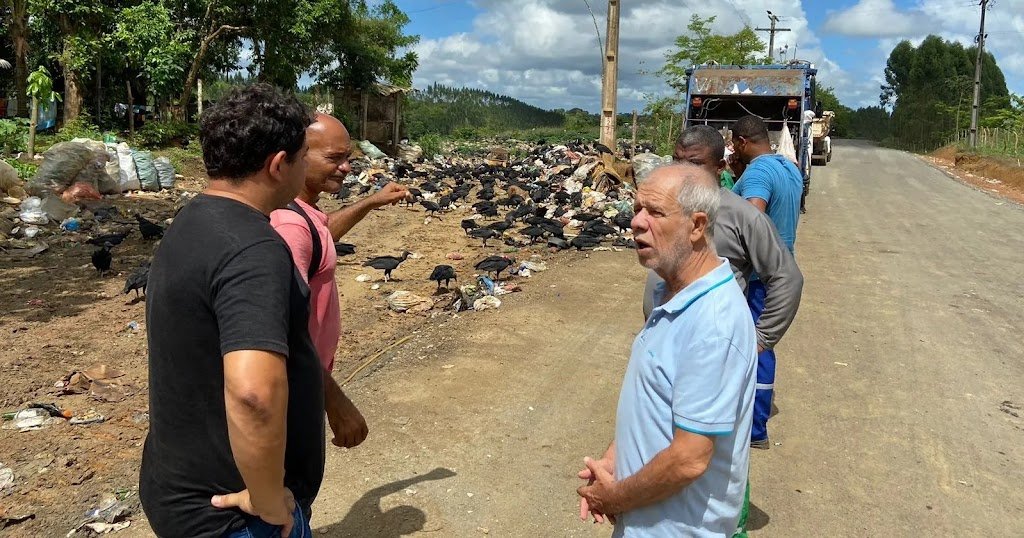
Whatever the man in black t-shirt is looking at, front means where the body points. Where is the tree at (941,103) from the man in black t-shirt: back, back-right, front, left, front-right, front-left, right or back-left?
front

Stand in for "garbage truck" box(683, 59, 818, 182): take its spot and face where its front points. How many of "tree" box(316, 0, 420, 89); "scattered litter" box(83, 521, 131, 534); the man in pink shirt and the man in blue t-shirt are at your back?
3

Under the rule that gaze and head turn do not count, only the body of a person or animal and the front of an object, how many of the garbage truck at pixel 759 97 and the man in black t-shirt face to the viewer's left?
0

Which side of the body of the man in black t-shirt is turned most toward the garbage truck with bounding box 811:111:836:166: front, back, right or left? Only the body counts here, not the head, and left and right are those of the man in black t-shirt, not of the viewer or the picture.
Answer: front

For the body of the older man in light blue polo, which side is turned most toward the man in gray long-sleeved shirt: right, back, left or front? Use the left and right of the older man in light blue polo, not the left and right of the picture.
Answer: right

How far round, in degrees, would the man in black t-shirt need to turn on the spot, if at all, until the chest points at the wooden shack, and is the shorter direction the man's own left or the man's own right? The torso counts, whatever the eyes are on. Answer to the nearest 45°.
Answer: approximately 45° to the man's own left

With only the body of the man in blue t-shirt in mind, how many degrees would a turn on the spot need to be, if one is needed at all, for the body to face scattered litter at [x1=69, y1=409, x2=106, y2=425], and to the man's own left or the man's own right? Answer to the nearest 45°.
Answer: approximately 45° to the man's own left

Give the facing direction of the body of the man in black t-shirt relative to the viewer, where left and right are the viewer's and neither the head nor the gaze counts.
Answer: facing away from the viewer and to the right of the viewer

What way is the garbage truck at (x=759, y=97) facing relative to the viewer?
away from the camera

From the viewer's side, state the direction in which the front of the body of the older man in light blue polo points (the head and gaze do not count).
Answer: to the viewer's left

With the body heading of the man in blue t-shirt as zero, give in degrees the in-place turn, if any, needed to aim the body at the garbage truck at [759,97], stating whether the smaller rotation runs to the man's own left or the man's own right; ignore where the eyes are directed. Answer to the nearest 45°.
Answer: approximately 45° to the man's own right

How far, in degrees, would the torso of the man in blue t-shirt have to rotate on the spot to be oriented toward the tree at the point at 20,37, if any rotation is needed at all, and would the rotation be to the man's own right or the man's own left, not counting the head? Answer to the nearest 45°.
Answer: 0° — they already face it

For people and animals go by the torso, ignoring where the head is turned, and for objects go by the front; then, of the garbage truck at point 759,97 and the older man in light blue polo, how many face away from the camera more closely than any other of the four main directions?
1
